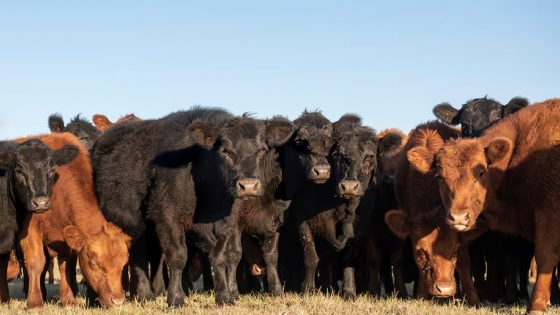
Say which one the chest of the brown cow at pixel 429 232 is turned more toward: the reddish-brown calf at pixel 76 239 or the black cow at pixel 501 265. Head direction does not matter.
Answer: the reddish-brown calf

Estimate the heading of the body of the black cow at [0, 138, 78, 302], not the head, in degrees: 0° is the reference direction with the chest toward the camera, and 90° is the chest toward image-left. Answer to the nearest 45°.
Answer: approximately 315°

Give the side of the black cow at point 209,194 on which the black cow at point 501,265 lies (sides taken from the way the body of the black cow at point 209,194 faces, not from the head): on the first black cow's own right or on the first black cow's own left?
on the first black cow's own left

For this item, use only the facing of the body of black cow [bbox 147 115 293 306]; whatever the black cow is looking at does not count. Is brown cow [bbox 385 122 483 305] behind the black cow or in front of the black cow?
in front

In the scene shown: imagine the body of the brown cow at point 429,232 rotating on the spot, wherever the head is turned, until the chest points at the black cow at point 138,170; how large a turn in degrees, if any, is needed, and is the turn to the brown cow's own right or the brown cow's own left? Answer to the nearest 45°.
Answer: approximately 90° to the brown cow's own right

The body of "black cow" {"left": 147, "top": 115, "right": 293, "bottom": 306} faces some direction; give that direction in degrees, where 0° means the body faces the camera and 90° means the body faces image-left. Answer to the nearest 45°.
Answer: approximately 315°

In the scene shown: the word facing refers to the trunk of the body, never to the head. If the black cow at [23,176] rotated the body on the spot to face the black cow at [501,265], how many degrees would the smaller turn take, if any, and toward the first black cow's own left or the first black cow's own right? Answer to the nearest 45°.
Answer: approximately 45° to the first black cow's own left

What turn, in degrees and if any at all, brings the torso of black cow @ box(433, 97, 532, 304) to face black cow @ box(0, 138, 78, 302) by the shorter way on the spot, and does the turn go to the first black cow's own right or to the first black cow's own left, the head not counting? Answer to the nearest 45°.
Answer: approximately 90° to the first black cow's own right

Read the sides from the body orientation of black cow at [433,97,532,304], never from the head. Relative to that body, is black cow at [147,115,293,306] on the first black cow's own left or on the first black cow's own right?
on the first black cow's own right

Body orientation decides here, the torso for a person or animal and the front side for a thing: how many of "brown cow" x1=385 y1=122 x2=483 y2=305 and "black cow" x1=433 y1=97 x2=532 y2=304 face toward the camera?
2

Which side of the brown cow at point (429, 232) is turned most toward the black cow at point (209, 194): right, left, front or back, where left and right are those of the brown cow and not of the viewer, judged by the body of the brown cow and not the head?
right
